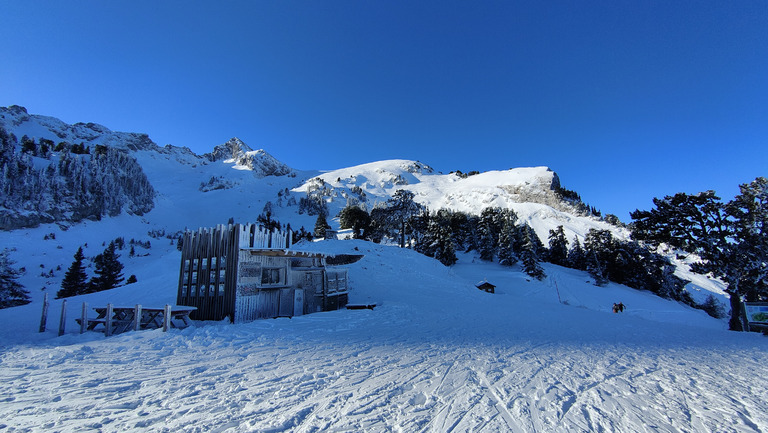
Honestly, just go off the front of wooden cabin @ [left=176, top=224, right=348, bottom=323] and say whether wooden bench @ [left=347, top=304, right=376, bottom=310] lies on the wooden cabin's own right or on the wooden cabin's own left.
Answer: on the wooden cabin's own left

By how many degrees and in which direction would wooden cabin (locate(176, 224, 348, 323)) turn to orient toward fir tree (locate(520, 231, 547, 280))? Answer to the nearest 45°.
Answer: approximately 90° to its left

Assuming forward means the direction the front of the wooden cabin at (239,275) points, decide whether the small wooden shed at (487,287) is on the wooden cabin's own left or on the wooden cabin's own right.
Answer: on the wooden cabin's own left

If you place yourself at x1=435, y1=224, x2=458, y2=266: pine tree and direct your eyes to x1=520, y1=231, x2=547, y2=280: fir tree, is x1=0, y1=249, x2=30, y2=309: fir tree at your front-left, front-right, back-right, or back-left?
back-right

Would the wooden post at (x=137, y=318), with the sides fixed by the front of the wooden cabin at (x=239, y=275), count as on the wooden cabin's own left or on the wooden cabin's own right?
on the wooden cabin's own right

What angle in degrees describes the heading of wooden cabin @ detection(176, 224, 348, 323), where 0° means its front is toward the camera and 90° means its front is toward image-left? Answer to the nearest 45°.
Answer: approximately 315°

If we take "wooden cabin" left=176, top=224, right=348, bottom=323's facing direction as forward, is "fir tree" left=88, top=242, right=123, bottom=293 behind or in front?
behind
